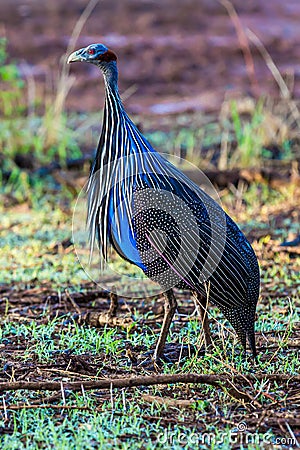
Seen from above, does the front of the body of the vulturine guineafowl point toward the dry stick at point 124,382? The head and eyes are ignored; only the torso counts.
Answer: no

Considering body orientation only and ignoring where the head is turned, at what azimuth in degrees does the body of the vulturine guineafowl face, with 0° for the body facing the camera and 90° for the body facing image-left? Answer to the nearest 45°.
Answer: approximately 90°

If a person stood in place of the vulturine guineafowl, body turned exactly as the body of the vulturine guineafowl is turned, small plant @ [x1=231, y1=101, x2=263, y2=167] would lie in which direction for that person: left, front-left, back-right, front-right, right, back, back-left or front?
right
